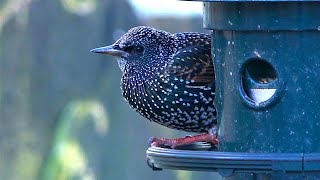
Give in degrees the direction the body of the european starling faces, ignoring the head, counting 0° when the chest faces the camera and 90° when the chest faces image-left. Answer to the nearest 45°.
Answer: approximately 90°
